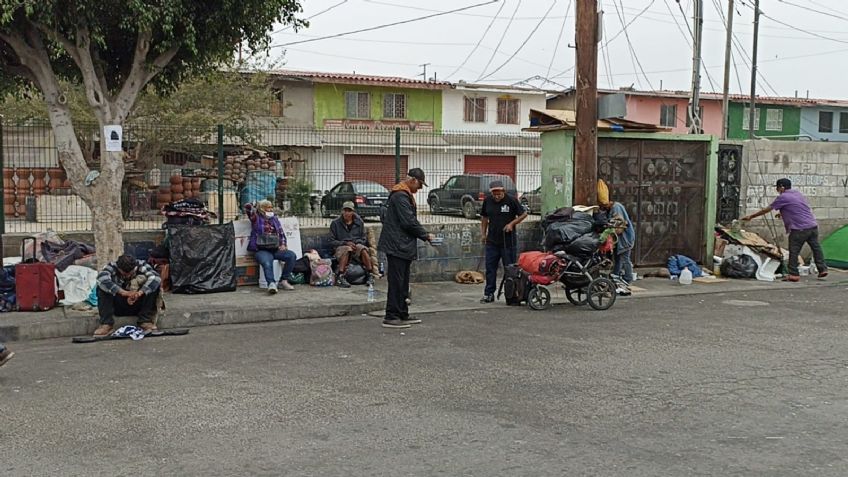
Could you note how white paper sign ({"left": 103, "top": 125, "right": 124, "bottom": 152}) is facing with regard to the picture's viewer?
facing the viewer

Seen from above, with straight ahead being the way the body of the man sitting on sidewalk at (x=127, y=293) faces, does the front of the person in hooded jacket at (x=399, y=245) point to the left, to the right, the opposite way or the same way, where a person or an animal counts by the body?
to the left

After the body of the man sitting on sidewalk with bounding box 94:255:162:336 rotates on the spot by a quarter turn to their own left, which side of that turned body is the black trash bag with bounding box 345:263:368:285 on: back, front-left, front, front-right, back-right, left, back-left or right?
front-left

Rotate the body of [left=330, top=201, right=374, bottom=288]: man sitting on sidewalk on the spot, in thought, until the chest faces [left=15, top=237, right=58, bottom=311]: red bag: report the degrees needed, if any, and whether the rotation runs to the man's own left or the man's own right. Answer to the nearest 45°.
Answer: approximately 45° to the man's own right

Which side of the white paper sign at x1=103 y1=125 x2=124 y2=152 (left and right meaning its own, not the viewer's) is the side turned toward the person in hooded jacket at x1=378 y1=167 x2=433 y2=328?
left

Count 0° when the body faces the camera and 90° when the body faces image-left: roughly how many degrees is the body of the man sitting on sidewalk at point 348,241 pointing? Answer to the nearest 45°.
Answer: approximately 0°

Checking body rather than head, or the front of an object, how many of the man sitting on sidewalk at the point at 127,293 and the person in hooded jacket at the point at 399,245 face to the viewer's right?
1

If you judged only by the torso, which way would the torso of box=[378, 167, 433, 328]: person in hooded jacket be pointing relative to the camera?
to the viewer's right

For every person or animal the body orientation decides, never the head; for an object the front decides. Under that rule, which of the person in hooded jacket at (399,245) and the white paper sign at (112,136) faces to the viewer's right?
the person in hooded jacket

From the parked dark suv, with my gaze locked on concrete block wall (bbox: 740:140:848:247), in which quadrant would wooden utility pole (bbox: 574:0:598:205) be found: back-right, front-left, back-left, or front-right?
front-right

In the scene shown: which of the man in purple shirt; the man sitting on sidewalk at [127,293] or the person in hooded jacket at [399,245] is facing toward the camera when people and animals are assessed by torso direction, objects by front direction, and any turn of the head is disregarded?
the man sitting on sidewalk

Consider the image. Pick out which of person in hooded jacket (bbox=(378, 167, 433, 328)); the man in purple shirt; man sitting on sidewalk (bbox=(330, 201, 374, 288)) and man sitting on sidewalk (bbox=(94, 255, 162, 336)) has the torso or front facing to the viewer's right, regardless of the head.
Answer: the person in hooded jacket

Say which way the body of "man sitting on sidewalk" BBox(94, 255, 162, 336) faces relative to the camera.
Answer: toward the camera

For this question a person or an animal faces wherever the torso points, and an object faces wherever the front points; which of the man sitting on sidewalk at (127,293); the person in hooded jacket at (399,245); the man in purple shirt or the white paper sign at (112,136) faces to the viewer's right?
the person in hooded jacket

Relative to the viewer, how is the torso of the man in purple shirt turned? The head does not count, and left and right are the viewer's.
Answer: facing away from the viewer and to the left of the viewer
